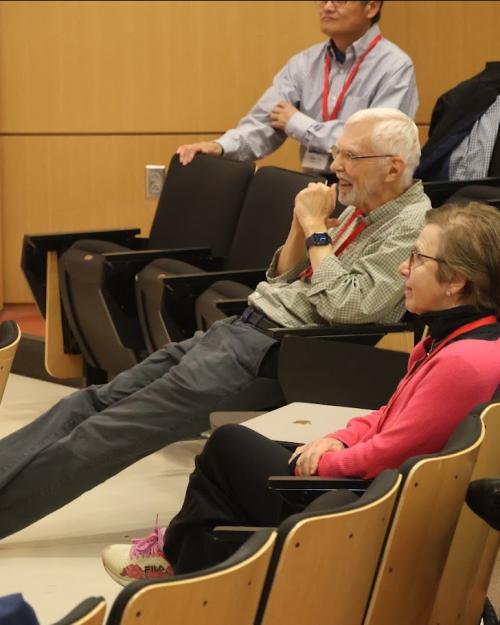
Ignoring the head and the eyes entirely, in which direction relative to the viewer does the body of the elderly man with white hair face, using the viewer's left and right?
facing to the left of the viewer

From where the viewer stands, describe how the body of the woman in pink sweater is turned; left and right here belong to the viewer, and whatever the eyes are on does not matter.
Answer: facing to the left of the viewer

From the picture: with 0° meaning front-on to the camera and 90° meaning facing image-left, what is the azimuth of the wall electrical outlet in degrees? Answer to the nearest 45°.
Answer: approximately 0°

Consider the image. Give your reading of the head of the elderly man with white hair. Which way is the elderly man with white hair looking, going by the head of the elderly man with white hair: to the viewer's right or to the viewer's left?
to the viewer's left

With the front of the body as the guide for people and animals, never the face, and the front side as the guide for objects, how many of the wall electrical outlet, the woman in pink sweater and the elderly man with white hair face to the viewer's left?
2

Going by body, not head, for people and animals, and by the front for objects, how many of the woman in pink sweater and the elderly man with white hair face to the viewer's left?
2

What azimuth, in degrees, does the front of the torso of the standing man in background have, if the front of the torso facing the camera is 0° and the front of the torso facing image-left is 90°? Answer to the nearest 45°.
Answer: approximately 45°

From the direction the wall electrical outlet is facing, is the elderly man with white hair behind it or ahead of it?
ahead

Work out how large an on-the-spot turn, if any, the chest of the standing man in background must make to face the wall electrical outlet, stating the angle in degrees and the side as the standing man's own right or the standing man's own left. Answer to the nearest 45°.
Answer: approximately 90° to the standing man's own right

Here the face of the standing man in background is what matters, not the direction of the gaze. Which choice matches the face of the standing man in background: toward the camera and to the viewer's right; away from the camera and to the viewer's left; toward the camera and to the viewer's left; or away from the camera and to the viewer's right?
toward the camera and to the viewer's left

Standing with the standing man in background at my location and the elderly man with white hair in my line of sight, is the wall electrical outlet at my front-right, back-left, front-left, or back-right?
back-right

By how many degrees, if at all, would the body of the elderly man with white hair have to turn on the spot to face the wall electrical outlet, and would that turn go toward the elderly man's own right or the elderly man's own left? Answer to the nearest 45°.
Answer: approximately 90° to the elderly man's own right
